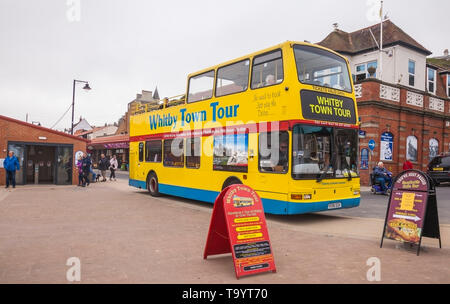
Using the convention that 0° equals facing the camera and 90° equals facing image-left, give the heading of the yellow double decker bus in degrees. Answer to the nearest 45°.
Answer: approximately 315°

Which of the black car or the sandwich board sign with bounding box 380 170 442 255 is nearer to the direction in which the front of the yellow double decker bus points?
the sandwich board sign

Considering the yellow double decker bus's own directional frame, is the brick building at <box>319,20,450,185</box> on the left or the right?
on its left

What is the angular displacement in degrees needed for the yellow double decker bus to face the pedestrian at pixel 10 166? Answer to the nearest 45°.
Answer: approximately 180°

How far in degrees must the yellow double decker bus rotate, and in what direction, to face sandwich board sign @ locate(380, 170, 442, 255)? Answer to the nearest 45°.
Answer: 0° — it already faces it

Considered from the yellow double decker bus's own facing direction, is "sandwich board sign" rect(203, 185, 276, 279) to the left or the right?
on its right

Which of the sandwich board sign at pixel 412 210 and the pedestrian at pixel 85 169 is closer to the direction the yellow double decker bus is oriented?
the sandwich board sign

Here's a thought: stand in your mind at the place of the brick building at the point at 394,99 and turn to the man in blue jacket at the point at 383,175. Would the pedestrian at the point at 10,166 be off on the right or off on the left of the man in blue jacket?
right

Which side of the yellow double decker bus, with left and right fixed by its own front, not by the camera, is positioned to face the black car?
left

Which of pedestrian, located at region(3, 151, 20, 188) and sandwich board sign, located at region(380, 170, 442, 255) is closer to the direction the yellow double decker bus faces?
the sandwich board sign

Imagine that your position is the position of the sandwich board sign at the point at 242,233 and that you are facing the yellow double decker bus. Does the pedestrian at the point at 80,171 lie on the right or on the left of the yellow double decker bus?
left

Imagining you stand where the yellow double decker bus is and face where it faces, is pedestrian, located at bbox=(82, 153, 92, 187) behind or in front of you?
behind

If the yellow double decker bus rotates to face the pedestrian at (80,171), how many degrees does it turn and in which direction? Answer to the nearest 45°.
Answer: approximately 180°
